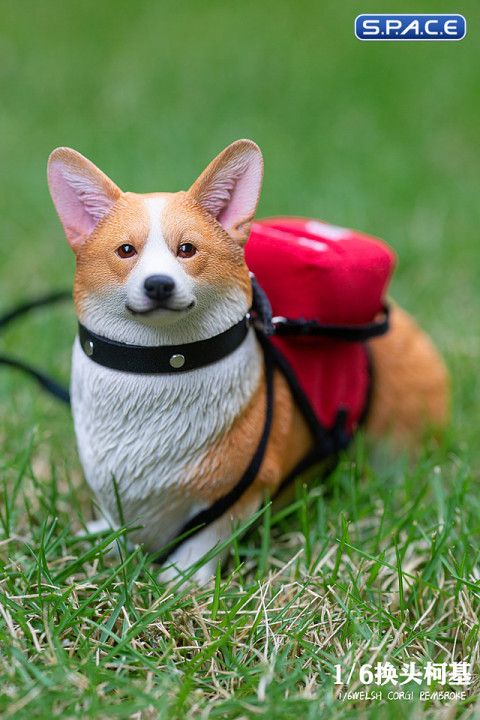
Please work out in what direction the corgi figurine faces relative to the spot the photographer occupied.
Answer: facing the viewer and to the left of the viewer
